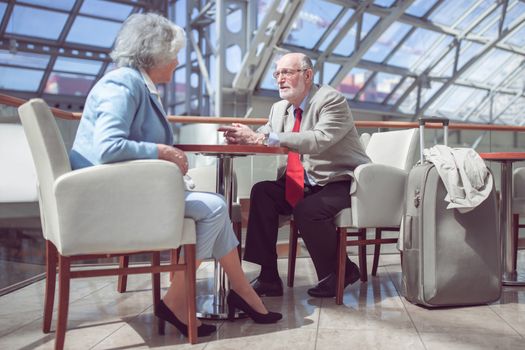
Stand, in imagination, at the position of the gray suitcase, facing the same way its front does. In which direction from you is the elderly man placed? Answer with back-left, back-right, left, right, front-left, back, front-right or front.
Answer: back-right

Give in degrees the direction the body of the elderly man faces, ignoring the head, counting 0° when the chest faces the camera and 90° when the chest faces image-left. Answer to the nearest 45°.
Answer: approximately 45°

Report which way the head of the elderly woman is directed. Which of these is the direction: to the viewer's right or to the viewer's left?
to the viewer's right

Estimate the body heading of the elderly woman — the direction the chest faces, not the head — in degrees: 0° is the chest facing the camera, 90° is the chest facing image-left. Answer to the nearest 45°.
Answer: approximately 270°

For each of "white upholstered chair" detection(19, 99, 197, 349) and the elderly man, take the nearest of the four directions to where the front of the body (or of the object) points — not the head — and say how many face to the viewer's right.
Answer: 1

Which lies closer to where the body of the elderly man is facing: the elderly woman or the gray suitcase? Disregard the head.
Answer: the elderly woman

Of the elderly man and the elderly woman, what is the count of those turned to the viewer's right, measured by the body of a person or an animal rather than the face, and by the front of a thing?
1

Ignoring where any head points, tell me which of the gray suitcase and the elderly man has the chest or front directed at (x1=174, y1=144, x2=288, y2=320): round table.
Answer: the elderly man

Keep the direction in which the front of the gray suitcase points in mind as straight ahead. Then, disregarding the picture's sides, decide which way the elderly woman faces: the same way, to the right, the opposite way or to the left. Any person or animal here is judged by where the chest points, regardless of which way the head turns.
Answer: to the left

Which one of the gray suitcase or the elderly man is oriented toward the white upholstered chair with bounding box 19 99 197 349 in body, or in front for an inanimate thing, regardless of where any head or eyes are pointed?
the elderly man

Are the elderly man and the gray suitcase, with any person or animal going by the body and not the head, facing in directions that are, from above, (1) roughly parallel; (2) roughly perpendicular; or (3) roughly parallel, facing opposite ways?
roughly perpendicular

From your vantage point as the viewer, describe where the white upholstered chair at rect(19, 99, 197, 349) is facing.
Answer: facing to the right of the viewer

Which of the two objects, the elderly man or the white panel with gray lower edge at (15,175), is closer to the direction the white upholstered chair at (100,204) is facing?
the elderly man
